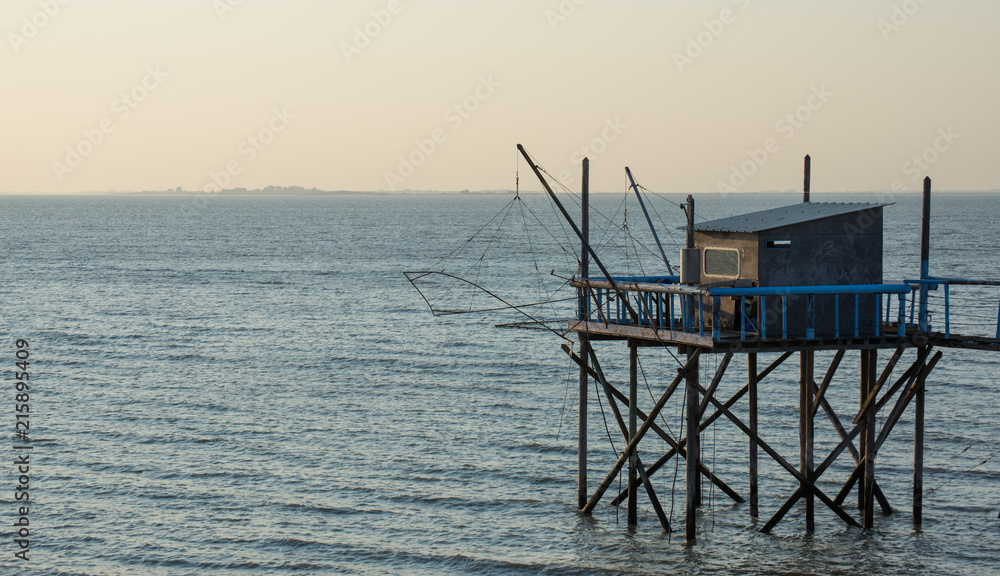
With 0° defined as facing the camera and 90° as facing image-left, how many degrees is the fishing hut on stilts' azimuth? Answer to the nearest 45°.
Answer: approximately 45°
